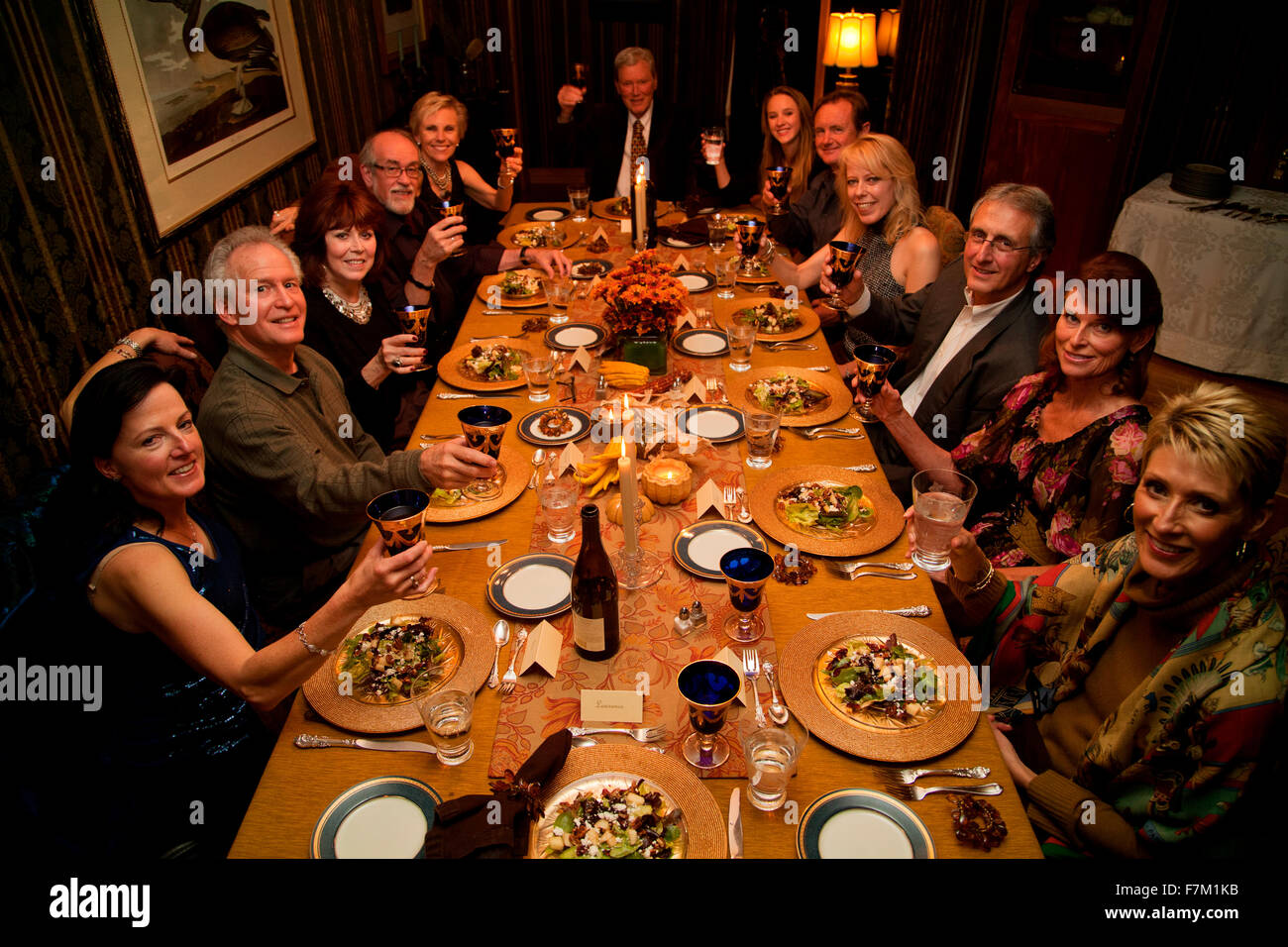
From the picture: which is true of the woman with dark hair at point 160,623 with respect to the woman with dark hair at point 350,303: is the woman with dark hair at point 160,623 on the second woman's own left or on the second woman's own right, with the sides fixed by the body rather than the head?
on the second woman's own right

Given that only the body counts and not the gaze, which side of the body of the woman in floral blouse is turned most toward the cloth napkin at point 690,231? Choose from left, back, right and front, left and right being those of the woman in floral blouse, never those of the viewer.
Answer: right

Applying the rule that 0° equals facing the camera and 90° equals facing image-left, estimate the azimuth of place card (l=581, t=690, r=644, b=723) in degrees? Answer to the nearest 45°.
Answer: approximately 0°

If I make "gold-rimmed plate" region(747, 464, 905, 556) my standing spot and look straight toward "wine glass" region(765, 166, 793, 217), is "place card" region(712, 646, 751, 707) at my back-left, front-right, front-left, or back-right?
back-left

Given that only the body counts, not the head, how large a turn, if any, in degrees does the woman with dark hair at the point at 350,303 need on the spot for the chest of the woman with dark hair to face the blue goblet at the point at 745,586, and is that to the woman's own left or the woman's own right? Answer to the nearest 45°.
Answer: approximately 45° to the woman's own right

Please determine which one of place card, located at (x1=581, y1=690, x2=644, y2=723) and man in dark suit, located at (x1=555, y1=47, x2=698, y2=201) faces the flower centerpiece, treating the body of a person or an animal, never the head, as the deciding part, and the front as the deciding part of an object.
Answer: the man in dark suit

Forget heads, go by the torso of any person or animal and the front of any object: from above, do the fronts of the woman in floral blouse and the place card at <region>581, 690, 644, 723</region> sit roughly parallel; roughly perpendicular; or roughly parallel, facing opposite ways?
roughly perpendicular

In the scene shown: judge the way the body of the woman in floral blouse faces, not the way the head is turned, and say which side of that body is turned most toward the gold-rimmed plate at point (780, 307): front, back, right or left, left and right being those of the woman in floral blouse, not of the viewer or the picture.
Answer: right

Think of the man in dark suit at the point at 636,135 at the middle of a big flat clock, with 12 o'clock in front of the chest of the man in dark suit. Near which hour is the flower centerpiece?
The flower centerpiece is roughly at 12 o'clock from the man in dark suit.
